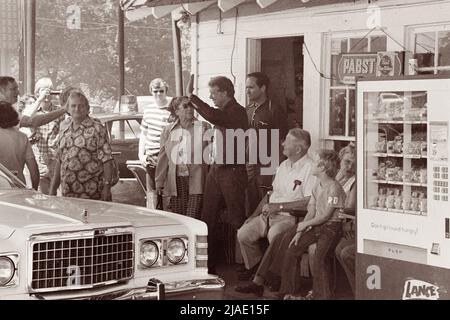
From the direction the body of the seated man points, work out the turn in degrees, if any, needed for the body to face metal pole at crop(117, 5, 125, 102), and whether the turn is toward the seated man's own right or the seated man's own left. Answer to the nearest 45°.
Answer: approximately 90° to the seated man's own right

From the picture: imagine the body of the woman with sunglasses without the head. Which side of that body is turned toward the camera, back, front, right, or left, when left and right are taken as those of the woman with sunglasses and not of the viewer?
front

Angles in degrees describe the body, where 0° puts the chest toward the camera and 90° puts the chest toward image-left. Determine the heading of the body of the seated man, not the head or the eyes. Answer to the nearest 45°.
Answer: approximately 45°

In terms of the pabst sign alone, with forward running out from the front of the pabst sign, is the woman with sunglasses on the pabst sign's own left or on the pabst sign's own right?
on the pabst sign's own right

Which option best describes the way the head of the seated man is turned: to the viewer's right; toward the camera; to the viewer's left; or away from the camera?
to the viewer's left

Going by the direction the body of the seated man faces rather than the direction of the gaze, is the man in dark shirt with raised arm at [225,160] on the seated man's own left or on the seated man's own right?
on the seated man's own right

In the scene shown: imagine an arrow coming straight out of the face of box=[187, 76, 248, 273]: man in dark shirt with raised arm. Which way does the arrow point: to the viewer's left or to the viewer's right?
to the viewer's left
